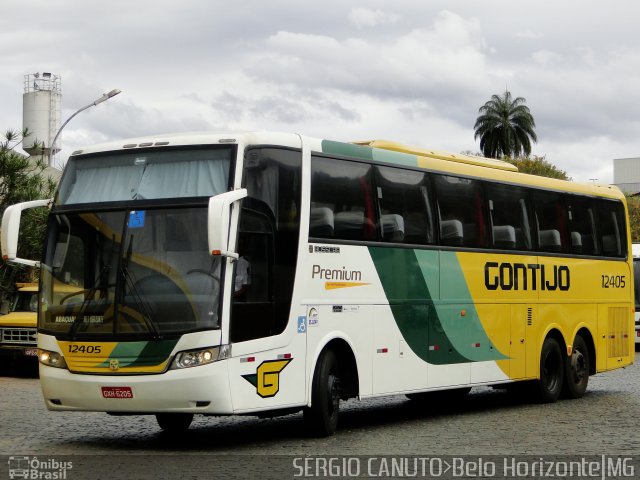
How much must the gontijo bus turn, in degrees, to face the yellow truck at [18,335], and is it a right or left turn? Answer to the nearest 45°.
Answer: approximately 90° to its right

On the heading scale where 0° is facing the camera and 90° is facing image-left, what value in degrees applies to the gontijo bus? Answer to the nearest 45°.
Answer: approximately 45°

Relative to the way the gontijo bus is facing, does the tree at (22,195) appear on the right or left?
on its right

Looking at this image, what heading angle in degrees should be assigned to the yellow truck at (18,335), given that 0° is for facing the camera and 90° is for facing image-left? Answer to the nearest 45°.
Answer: approximately 0°

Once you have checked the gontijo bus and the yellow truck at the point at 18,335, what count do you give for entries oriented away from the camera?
0

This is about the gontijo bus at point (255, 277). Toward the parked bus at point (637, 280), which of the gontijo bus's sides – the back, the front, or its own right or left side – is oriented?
back

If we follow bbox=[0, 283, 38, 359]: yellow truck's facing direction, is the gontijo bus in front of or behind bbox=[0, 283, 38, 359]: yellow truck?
in front
